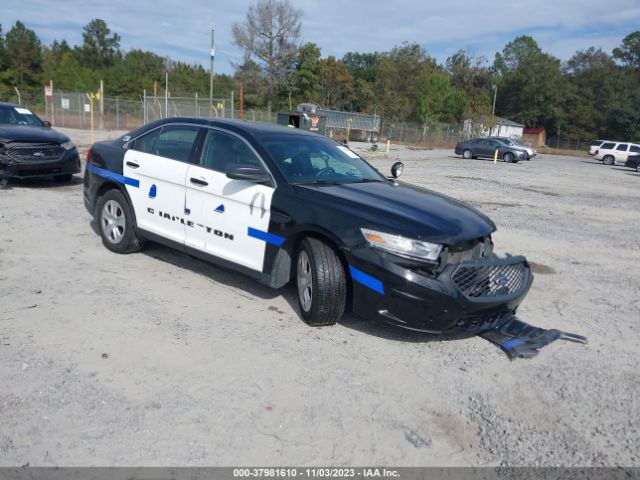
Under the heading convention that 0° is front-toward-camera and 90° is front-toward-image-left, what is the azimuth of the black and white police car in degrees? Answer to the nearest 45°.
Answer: approximately 315°

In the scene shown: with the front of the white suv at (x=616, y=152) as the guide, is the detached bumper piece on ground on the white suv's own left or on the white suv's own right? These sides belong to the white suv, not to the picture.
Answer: on the white suv's own right

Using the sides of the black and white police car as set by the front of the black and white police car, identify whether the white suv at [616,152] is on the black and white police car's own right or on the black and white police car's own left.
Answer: on the black and white police car's own left

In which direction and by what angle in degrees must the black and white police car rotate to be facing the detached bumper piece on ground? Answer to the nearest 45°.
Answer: approximately 45° to its left

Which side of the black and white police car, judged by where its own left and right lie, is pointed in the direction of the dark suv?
back

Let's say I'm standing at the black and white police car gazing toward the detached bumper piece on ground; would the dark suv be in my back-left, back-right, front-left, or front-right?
back-left

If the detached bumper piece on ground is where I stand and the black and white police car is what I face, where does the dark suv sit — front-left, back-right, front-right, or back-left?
front-right
